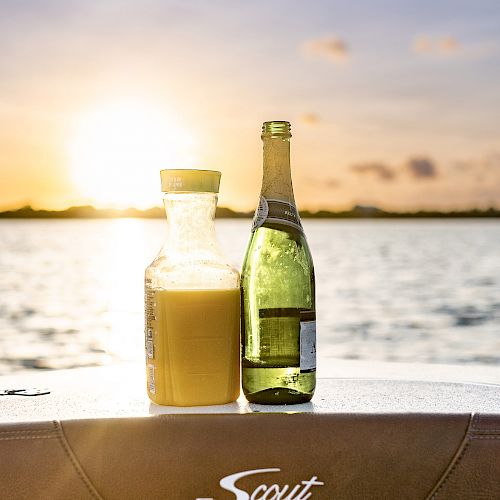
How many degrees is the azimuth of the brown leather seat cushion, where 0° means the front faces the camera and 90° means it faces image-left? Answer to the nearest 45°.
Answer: approximately 0°
